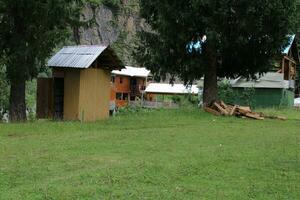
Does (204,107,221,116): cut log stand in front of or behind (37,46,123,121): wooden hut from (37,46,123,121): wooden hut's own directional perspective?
behind

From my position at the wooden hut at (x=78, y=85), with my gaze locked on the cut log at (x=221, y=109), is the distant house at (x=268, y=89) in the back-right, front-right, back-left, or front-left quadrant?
front-left

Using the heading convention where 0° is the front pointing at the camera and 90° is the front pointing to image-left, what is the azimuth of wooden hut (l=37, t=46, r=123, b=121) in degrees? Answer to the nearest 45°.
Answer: approximately 45°

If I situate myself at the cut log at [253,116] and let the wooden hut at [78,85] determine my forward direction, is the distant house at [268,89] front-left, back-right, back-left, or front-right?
back-right

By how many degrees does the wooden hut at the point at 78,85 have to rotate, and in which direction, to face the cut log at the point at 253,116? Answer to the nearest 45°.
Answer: approximately 135° to its left

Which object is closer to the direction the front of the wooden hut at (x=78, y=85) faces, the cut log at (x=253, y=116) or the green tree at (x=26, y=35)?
the green tree

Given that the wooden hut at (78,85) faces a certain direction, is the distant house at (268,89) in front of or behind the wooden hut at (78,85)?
behind

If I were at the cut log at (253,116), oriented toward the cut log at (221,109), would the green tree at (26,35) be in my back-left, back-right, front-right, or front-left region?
front-left

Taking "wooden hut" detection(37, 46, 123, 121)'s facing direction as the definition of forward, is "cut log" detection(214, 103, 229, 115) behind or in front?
behind

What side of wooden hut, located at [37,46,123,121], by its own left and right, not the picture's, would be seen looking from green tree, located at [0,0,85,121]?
front
